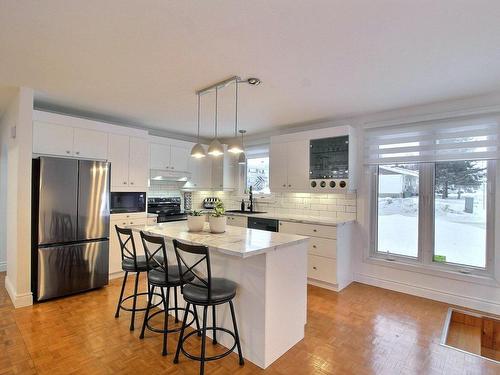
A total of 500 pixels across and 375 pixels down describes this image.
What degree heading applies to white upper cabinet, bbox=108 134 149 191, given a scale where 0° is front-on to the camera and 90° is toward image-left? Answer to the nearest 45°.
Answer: approximately 0°

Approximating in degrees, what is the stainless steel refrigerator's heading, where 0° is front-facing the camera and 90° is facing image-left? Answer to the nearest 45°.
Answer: approximately 315°

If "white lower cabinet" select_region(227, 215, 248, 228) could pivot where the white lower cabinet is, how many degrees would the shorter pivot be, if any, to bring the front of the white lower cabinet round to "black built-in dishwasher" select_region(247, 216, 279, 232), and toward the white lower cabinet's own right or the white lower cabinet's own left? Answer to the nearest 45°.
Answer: approximately 90° to the white lower cabinet's own left

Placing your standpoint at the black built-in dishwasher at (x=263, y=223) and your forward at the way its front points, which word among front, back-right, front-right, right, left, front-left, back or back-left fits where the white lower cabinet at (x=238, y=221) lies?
right

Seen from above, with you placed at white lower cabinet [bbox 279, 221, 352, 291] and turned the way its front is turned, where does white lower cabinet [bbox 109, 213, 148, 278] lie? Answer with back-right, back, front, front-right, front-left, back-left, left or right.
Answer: front-right

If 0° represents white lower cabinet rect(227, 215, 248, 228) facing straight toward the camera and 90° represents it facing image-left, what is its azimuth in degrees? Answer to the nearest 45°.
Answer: approximately 45°

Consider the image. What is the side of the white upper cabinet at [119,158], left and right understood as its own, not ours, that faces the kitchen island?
front

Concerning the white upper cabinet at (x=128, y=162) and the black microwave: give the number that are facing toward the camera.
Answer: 2

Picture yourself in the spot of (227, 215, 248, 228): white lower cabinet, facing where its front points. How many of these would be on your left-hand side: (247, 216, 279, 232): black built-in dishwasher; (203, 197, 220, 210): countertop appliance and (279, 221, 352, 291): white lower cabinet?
2

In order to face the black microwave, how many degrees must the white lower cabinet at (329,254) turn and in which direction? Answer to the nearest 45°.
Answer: approximately 45° to its right

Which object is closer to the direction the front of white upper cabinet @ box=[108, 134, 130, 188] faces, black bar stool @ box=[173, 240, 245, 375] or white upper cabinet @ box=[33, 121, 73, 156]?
the black bar stool
